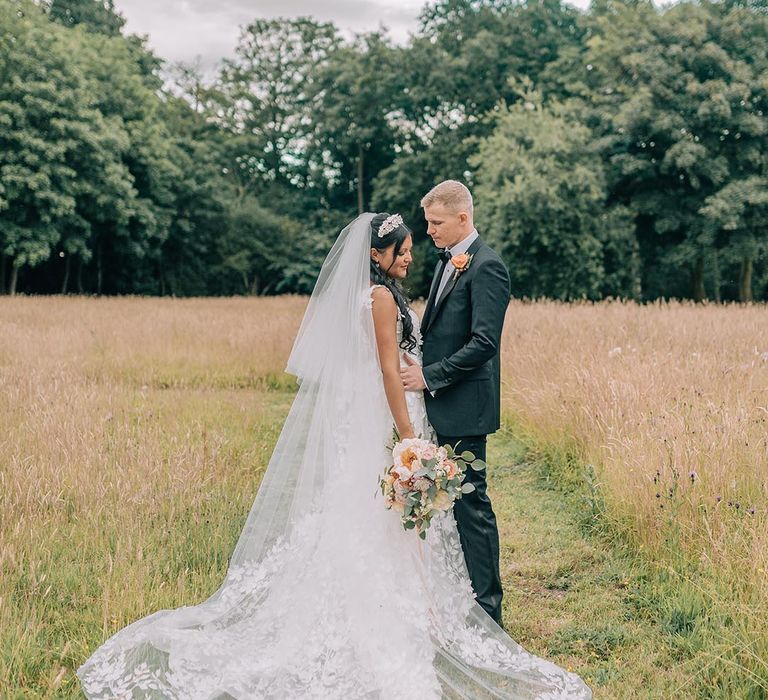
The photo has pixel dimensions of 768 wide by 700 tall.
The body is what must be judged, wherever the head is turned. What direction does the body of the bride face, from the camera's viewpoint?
to the viewer's right

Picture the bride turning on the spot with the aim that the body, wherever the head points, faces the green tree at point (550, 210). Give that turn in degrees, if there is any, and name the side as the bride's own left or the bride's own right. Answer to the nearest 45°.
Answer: approximately 90° to the bride's own left

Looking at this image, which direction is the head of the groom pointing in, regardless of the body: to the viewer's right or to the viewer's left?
to the viewer's left

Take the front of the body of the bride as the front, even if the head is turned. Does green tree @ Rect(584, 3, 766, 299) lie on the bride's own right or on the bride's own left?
on the bride's own left

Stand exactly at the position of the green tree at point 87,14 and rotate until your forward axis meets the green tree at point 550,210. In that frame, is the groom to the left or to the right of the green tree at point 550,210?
right

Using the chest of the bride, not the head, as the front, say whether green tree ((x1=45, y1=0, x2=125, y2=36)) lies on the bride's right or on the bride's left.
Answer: on the bride's left

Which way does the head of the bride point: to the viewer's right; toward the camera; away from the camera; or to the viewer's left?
to the viewer's right
